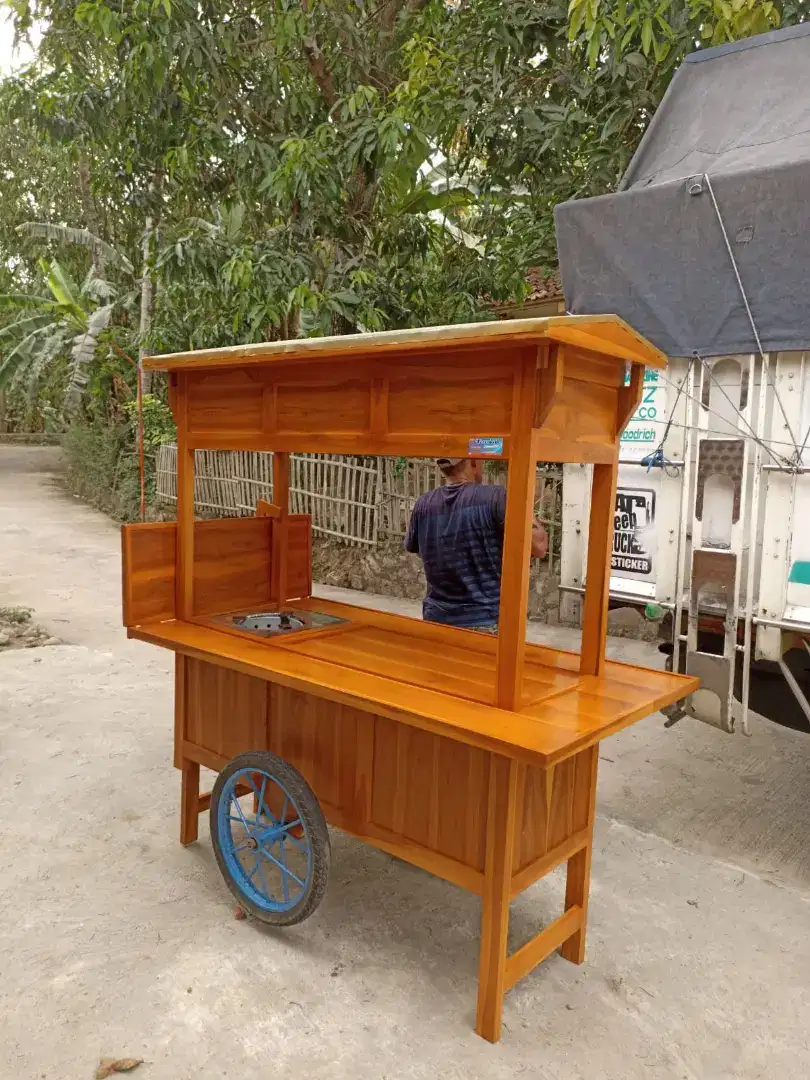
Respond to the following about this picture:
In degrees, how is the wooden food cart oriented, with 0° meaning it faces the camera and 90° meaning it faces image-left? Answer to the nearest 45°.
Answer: approximately 45°

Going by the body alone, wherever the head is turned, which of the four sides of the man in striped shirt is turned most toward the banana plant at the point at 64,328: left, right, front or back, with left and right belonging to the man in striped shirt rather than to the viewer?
left

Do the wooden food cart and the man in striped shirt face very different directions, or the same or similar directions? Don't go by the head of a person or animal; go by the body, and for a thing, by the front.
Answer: very different directions

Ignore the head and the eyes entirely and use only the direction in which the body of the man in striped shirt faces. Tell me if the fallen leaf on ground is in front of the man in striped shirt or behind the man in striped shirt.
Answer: behind

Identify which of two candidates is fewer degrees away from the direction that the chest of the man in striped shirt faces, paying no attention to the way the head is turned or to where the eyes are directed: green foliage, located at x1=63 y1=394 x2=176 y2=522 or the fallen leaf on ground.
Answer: the green foliage

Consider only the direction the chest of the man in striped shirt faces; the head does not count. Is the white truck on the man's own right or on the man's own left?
on the man's own right

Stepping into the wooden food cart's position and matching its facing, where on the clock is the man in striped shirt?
The man in striped shirt is roughly at 5 o'clock from the wooden food cart.

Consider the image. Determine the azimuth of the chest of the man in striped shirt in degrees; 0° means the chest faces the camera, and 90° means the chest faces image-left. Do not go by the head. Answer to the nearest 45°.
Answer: approximately 225°

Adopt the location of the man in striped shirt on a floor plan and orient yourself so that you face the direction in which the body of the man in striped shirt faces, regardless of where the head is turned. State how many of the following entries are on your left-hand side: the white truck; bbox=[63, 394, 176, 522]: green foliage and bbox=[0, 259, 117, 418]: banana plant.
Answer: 2
